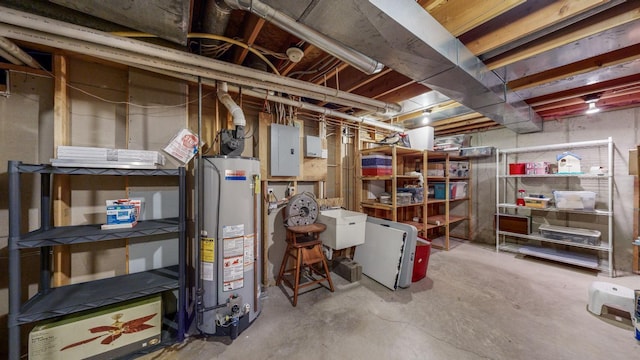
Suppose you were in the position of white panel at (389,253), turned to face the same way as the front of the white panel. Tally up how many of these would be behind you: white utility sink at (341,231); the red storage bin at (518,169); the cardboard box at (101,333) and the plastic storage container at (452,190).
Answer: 2

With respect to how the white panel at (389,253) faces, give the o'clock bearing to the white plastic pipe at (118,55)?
The white plastic pipe is roughly at 12 o'clock from the white panel.

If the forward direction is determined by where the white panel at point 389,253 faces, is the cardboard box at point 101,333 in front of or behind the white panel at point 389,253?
in front

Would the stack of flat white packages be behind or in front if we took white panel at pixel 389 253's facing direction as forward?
in front
